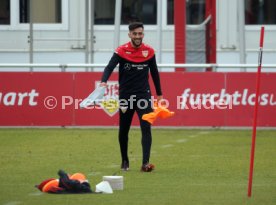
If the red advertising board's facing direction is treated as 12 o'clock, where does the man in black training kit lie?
The man in black training kit is roughly at 12 o'clock from the red advertising board.

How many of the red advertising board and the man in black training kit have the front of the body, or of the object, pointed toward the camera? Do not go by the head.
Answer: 2

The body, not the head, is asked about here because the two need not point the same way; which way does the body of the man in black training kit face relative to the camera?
toward the camera

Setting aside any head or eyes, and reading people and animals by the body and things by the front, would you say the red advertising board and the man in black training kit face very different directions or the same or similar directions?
same or similar directions

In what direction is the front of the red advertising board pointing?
toward the camera

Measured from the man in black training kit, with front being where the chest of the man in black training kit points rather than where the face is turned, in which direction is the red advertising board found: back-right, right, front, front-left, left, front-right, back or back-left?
back
